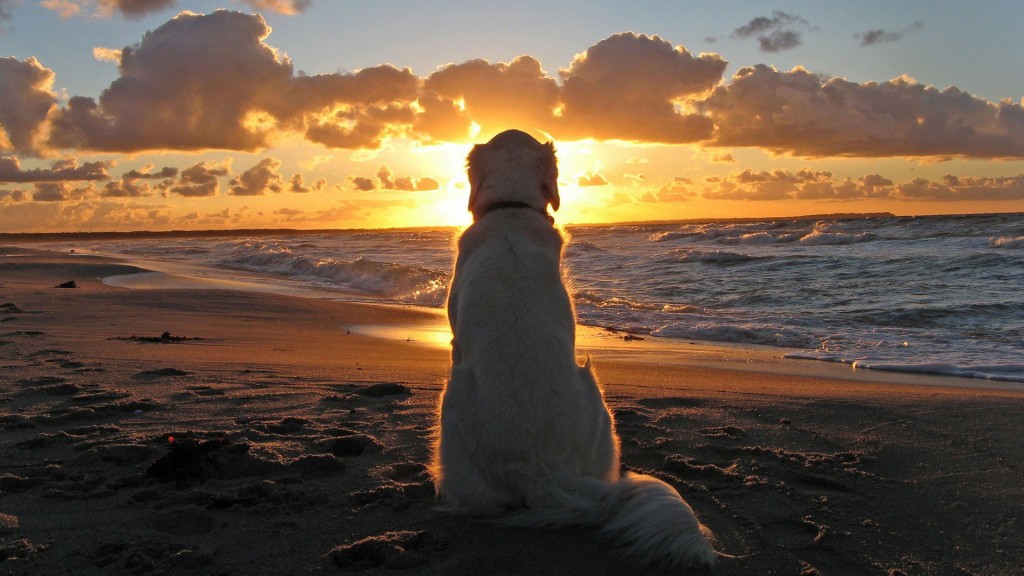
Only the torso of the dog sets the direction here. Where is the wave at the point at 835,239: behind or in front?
in front

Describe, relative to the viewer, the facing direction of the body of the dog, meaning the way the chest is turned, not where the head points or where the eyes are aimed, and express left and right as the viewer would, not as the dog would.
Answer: facing away from the viewer

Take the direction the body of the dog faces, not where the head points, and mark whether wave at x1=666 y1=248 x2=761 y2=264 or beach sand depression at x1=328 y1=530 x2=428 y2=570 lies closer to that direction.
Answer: the wave

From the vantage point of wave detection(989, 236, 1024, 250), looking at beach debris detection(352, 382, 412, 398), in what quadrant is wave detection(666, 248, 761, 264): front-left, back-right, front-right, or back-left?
front-right

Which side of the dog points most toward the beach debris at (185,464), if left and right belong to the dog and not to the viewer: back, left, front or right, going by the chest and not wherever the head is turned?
left

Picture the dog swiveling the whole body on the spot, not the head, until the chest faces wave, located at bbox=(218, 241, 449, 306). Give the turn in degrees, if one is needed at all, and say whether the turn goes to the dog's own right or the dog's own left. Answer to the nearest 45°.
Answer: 0° — it already faces it

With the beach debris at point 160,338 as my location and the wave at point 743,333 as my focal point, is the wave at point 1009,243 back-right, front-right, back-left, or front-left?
front-left

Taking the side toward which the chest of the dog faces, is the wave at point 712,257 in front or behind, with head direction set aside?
in front

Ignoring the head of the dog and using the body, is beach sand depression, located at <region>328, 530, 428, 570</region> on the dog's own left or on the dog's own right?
on the dog's own left

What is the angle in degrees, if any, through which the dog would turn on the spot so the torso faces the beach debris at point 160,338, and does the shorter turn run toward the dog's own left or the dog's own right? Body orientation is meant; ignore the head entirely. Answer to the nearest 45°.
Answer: approximately 45° to the dog's own left

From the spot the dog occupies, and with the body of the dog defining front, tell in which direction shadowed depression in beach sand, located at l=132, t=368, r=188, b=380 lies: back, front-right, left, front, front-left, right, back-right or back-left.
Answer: front-left

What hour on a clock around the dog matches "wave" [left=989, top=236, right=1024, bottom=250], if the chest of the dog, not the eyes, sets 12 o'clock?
The wave is roughly at 1 o'clock from the dog.

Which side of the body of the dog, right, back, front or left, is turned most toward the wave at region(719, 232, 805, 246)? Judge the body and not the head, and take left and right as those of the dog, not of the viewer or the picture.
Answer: front
